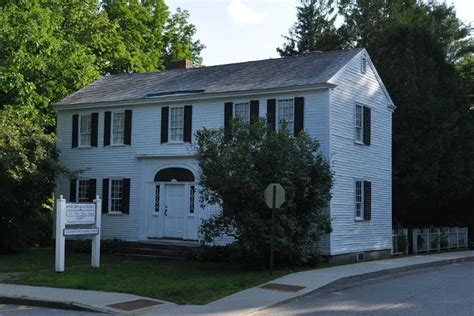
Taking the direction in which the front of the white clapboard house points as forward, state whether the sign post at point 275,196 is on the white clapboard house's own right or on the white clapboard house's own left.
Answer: on the white clapboard house's own left

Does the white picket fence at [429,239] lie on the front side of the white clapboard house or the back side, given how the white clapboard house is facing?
on the back side

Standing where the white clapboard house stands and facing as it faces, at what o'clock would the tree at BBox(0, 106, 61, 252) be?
The tree is roughly at 1 o'clock from the white clapboard house.

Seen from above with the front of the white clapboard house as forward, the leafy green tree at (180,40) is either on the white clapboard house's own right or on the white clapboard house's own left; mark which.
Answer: on the white clapboard house's own right

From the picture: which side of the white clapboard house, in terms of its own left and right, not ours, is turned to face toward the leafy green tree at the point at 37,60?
right

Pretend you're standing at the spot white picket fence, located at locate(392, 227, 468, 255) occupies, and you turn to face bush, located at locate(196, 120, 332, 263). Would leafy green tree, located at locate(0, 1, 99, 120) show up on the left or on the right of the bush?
right

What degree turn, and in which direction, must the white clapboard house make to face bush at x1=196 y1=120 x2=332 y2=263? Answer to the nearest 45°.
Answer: approximately 45° to its left

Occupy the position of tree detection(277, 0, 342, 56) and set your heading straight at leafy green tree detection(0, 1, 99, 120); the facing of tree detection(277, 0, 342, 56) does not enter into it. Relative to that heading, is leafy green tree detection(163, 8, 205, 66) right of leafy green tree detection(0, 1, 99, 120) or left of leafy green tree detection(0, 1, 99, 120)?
right
